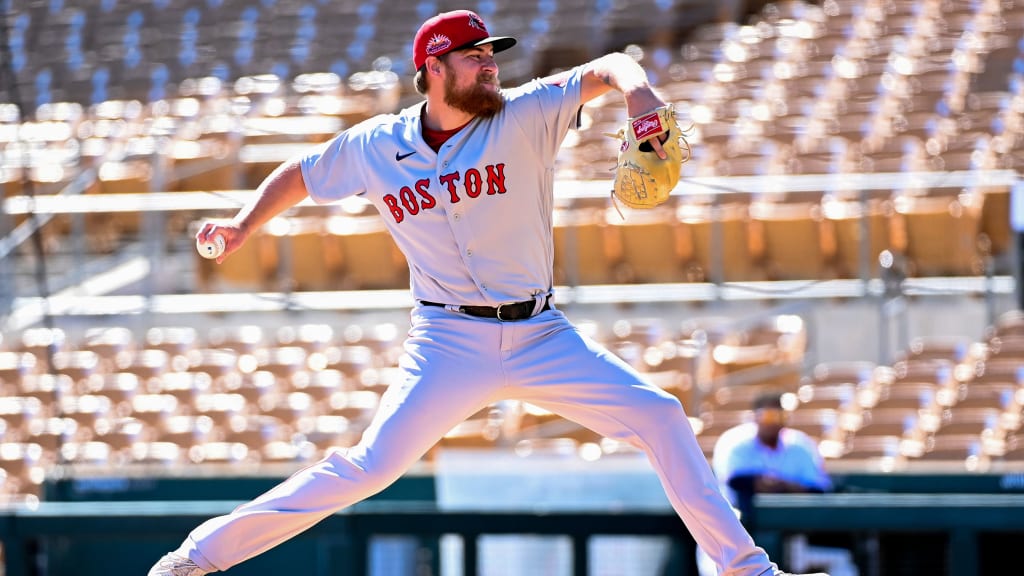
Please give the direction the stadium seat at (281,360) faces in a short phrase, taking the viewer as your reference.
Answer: facing the viewer

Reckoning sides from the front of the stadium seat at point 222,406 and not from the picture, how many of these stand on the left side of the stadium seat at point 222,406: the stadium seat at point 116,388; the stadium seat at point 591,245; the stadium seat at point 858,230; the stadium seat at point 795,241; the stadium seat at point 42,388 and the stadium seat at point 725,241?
4

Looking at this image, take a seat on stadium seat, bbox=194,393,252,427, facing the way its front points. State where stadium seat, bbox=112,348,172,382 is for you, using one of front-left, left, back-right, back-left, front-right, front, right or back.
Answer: back-right

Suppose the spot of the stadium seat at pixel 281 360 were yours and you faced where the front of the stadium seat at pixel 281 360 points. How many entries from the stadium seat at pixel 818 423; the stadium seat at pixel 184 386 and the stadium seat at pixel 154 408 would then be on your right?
2

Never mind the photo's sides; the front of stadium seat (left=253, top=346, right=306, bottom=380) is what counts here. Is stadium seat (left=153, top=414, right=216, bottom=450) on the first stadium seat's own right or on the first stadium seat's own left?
on the first stadium seat's own right

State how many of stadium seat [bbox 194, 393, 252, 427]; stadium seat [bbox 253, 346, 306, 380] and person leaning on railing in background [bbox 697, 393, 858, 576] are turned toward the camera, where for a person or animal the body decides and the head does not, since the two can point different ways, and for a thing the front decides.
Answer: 3

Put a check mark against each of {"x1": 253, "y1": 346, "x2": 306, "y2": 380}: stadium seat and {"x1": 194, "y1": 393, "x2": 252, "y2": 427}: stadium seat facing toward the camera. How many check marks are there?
2

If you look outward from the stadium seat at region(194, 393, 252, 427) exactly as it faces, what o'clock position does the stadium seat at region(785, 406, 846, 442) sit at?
the stadium seat at region(785, 406, 846, 442) is roughly at 10 o'clock from the stadium seat at region(194, 393, 252, 427).

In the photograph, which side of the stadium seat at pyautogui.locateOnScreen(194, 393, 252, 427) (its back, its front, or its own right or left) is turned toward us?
front

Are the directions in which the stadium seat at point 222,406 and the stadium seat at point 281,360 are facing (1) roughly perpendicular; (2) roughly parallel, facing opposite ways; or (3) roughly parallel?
roughly parallel

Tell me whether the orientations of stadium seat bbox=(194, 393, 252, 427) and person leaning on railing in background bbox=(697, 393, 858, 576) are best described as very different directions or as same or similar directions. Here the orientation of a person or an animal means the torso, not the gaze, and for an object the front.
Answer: same or similar directions

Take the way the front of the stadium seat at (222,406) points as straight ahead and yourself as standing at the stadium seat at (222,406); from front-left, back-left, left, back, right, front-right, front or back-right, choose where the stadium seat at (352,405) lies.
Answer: front-left

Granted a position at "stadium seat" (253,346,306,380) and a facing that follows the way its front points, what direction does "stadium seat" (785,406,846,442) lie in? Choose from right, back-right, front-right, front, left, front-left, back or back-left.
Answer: front-left
